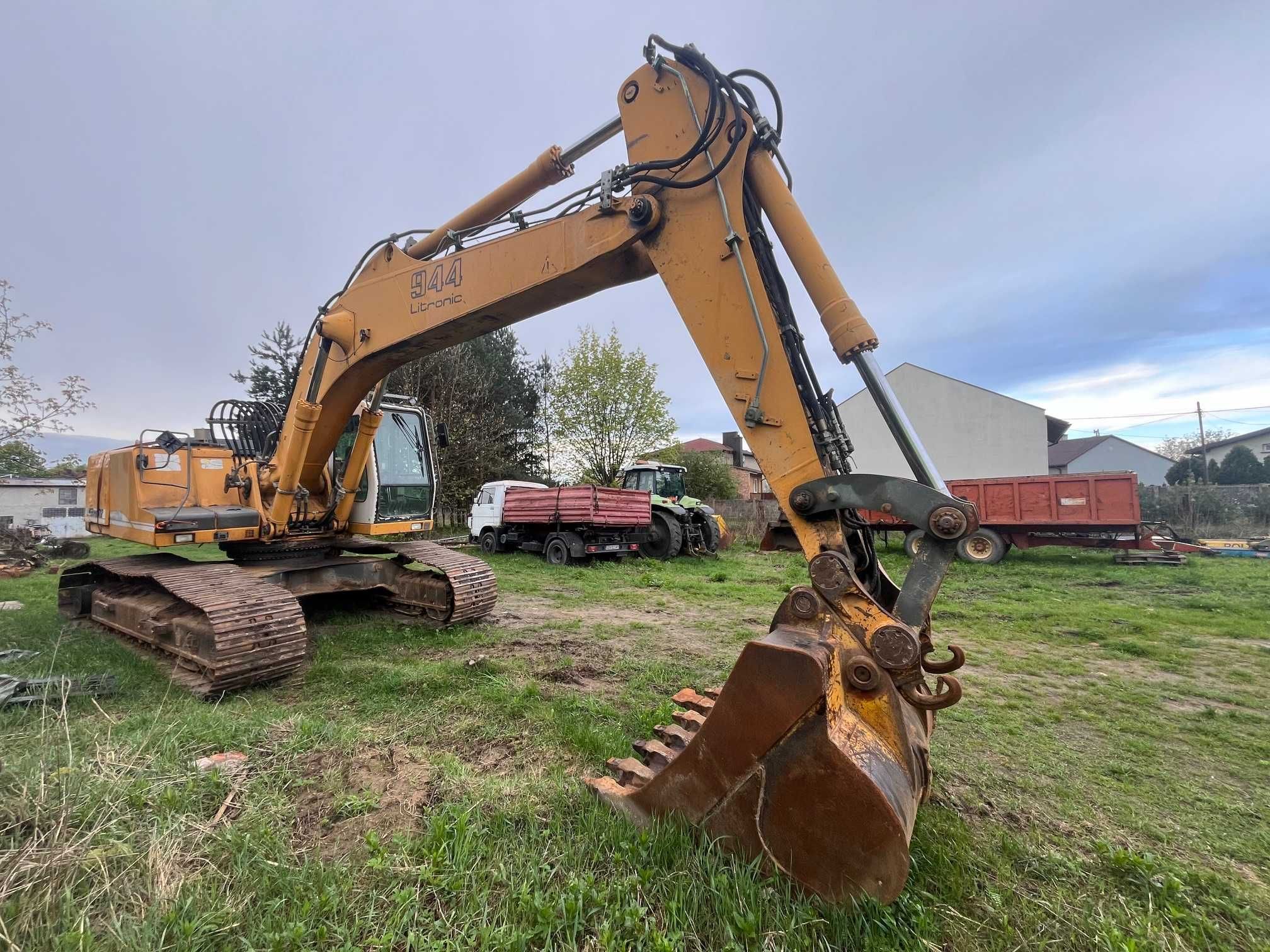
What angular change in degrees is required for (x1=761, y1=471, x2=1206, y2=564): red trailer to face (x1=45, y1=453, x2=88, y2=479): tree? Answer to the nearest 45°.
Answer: approximately 180°

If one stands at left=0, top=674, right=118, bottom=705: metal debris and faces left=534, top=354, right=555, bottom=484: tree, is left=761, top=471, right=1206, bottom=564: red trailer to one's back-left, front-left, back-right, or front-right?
front-right

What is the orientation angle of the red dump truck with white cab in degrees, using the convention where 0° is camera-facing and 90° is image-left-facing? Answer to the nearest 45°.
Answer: approximately 135°

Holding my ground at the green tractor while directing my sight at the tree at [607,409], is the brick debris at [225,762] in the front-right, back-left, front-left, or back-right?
back-left

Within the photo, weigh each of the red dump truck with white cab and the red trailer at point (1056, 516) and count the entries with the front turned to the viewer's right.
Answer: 1

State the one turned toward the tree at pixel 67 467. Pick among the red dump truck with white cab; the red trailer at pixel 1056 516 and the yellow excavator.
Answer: the red dump truck with white cab

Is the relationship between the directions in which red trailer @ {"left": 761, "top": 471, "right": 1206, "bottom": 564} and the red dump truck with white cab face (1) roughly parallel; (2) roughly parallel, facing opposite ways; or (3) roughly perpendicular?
roughly parallel, facing opposite ways

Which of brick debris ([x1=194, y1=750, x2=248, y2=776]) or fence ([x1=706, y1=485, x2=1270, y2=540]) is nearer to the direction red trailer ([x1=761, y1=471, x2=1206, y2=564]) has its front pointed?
the fence

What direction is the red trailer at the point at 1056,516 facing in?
to the viewer's right
